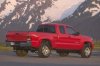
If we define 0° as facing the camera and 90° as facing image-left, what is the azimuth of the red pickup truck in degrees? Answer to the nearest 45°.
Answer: approximately 225°
